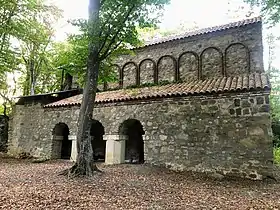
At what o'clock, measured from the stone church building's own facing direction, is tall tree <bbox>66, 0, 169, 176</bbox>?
The tall tree is roughly at 12 o'clock from the stone church building.

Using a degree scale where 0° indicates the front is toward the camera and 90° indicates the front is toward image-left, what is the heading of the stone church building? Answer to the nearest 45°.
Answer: approximately 45°
